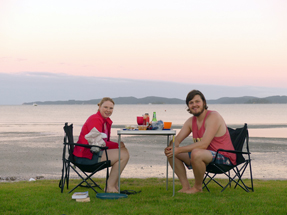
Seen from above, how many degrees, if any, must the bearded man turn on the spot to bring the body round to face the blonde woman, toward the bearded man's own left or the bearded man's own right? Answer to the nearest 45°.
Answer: approximately 45° to the bearded man's own right

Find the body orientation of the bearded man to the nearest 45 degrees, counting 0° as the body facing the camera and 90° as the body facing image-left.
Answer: approximately 45°
